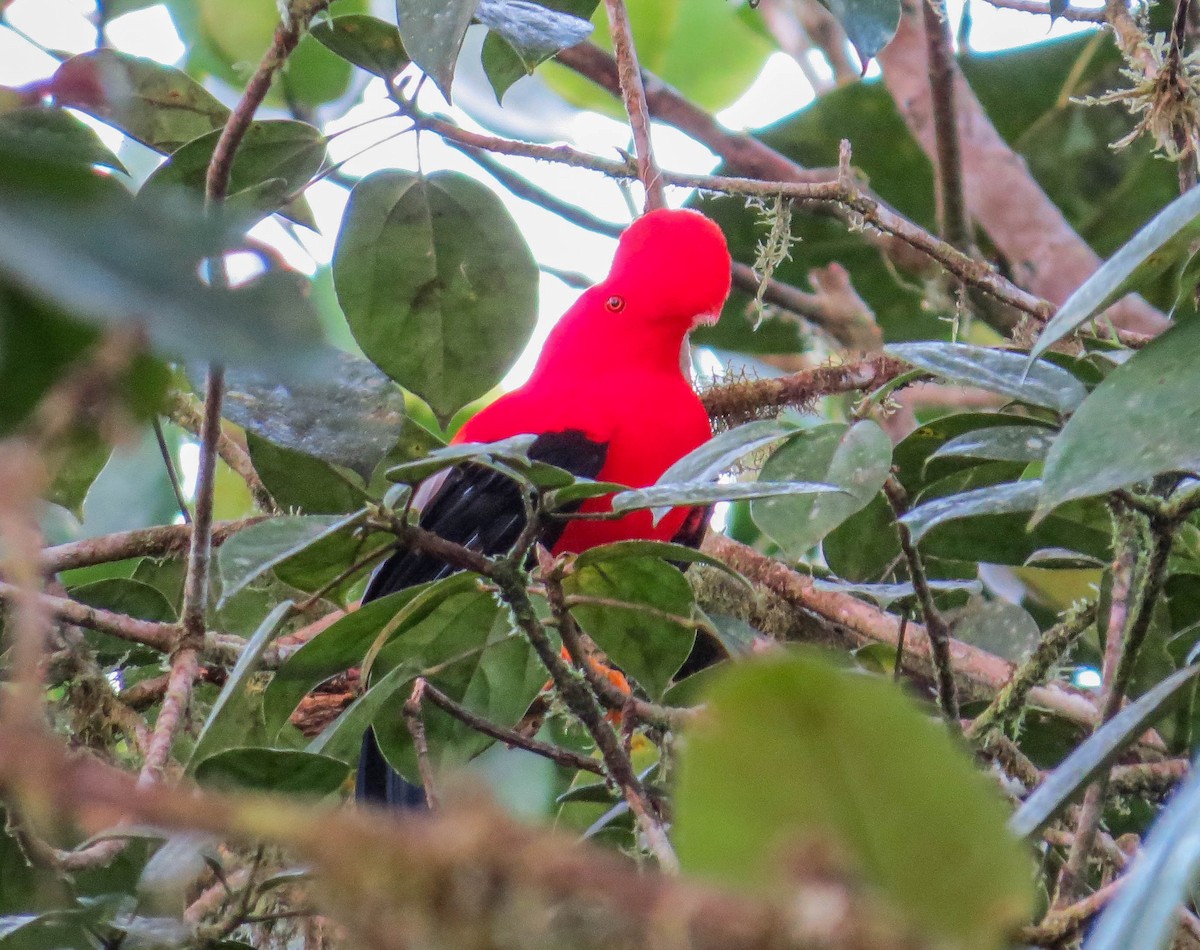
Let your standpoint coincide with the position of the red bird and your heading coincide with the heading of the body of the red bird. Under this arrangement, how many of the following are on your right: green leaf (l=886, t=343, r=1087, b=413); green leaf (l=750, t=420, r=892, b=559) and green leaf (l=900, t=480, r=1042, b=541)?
3

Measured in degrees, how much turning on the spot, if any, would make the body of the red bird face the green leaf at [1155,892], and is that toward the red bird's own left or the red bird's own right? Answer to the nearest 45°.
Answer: approximately 90° to the red bird's own right

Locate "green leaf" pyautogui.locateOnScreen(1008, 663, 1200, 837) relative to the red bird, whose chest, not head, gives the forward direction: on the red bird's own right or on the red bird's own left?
on the red bird's own right

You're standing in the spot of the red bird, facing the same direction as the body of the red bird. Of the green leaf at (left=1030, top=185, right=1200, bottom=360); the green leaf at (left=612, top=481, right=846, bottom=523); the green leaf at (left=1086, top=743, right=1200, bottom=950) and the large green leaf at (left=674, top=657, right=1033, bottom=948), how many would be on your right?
4

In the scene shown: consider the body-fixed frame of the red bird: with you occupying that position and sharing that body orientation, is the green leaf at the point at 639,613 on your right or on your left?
on your right
